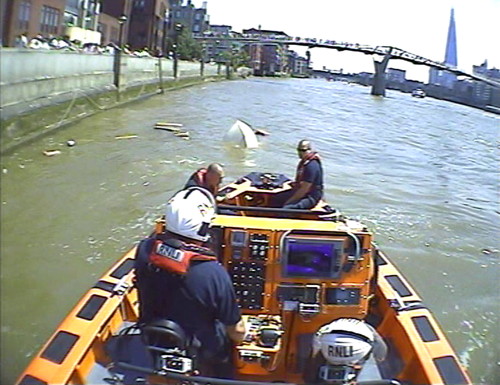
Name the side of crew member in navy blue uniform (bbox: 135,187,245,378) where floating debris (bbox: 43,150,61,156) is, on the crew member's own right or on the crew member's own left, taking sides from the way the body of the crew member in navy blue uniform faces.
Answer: on the crew member's own left

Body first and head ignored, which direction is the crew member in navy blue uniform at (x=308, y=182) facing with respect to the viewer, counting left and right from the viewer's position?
facing to the left of the viewer

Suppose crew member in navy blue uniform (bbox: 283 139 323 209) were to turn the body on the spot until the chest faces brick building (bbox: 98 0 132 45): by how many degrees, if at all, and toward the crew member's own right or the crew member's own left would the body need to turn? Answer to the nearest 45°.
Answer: approximately 90° to the crew member's own right

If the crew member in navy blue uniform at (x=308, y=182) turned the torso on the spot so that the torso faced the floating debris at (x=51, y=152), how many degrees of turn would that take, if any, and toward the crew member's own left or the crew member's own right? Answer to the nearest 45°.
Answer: approximately 45° to the crew member's own right

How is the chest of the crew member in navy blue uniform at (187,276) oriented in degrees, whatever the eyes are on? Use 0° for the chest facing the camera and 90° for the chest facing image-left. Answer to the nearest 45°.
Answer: approximately 225°

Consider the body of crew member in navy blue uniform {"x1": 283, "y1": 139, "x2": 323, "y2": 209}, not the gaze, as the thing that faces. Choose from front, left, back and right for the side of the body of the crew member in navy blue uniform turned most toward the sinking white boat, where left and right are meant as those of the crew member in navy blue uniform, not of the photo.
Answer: right

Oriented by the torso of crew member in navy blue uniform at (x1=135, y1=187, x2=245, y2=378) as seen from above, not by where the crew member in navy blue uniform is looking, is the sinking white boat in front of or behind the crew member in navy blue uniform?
in front

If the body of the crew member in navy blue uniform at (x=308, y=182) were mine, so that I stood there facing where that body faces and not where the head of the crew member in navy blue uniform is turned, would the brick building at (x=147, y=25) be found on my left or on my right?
on my right
